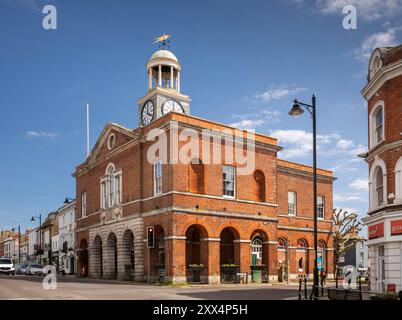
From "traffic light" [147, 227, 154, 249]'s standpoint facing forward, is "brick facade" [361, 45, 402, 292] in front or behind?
in front

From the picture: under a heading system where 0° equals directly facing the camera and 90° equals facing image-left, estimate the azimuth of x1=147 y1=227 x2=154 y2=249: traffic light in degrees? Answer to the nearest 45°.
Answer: approximately 0°

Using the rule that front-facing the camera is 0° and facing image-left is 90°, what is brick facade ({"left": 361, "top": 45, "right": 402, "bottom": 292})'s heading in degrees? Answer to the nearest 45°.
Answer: approximately 45°

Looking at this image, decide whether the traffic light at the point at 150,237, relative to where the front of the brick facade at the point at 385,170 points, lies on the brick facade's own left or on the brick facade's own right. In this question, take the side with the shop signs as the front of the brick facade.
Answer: on the brick facade's own right

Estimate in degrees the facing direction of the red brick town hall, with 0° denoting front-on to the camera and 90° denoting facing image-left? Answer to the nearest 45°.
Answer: approximately 45°
